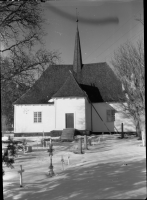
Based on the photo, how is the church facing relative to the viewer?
toward the camera
